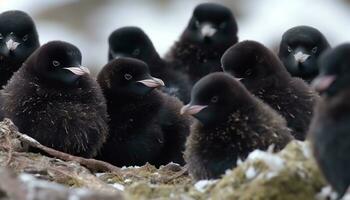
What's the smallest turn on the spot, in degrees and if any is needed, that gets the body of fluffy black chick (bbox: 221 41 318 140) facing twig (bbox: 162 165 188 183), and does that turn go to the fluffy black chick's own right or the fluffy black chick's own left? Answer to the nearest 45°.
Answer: approximately 45° to the fluffy black chick's own left

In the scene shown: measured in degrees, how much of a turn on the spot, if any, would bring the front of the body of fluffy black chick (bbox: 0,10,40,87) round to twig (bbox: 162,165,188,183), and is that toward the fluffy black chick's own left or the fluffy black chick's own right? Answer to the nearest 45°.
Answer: approximately 45° to the fluffy black chick's own left

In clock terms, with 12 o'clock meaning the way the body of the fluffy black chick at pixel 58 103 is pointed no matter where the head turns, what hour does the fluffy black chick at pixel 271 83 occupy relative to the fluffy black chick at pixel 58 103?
the fluffy black chick at pixel 271 83 is roughly at 11 o'clock from the fluffy black chick at pixel 58 103.

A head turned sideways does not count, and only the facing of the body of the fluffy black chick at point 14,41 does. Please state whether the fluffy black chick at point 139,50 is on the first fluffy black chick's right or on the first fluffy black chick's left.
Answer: on the first fluffy black chick's left

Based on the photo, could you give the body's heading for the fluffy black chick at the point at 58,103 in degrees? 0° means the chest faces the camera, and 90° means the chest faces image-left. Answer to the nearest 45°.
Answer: approximately 315°

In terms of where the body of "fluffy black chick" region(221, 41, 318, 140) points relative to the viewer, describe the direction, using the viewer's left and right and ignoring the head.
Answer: facing to the left of the viewer
